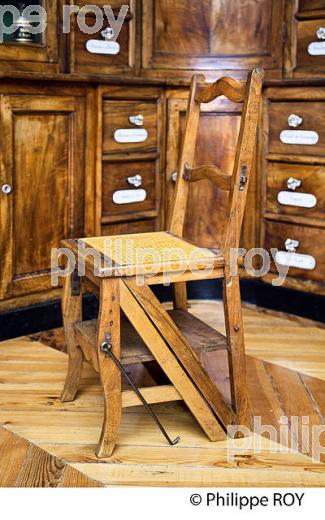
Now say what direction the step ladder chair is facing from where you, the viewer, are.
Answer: facing the viewer and to the left of the viewer

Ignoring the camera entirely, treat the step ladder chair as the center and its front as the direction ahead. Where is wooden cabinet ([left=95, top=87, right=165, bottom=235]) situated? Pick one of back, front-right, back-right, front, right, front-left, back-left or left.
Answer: back-right

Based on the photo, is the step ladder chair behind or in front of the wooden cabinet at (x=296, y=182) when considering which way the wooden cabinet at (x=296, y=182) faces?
in front

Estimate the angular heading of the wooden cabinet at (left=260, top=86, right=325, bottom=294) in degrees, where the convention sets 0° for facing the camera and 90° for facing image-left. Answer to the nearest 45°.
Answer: approximately 45°

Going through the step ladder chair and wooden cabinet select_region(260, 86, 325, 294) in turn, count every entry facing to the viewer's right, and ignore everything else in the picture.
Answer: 0
